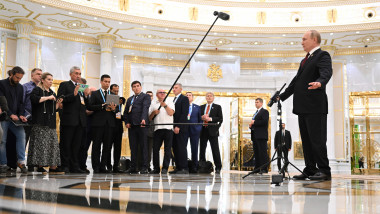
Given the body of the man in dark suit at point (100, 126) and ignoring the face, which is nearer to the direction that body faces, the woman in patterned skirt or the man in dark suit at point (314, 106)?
the man in dark suit

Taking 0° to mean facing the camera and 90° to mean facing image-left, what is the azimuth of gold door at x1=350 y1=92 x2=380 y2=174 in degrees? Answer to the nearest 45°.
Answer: approximately 0°

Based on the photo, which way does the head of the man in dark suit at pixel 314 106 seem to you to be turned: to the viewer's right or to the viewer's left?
to the viewer's left
